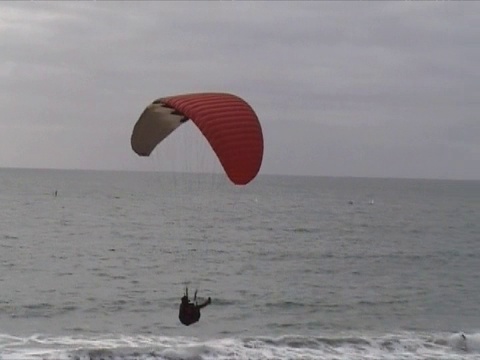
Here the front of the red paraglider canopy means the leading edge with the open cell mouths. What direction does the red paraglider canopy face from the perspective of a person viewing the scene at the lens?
facing away from the viewer and to the right of the viewer
